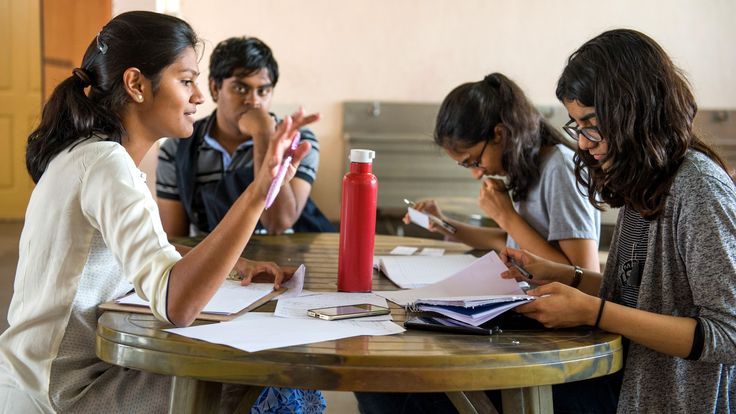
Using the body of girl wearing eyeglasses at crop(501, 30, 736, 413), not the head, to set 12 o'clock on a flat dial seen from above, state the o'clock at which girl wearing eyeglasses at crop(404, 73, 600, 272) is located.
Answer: girl wearing eyeglasses at crop(404, 73, 600, 272) is roughly at 2 o'clock from girl wearing eyeglasses at crop(501, 30, 736, 413).

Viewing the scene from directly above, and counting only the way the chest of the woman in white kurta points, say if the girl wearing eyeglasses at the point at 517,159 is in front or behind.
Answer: in front

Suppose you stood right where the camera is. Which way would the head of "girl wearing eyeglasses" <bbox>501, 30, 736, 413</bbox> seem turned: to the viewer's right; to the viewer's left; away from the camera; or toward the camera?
to the viewer's left

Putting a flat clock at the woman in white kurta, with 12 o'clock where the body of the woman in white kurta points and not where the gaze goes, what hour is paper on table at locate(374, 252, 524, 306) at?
The paper on table is roughly at 12 o'clock from the woman in white kurta.

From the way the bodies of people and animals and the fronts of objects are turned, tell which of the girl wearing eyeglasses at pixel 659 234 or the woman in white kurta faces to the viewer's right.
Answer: the woman in white kurta

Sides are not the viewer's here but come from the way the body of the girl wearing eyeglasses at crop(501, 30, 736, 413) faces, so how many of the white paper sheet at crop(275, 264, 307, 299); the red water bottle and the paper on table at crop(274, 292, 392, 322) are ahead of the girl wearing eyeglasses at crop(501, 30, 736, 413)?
3

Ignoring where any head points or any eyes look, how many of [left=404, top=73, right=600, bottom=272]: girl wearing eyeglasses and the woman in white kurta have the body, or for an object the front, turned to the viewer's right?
1

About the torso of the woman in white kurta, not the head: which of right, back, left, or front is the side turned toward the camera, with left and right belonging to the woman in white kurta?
right

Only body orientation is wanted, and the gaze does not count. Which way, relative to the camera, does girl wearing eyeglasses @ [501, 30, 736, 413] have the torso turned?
to the viewer's left

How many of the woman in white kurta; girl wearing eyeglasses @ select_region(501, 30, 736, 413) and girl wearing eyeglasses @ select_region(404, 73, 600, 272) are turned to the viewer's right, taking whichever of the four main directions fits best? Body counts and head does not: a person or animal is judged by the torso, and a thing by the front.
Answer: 1

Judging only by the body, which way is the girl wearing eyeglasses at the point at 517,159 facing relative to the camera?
to the viewer's left

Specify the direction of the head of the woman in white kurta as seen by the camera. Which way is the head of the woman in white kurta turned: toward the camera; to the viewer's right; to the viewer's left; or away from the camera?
to the viewer's right
